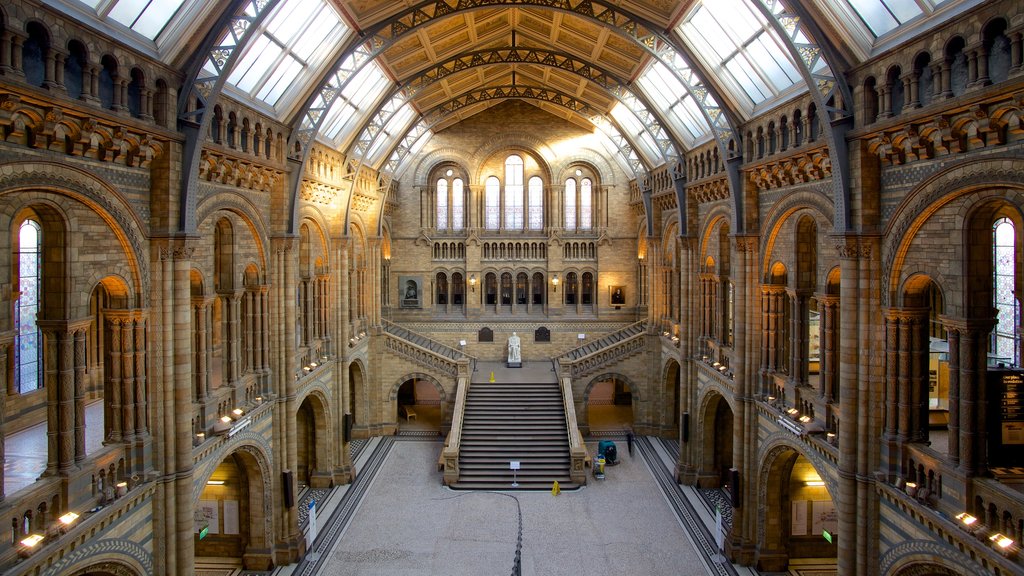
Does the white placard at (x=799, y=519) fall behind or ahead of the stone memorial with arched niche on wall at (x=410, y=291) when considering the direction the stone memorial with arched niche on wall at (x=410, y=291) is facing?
ahead

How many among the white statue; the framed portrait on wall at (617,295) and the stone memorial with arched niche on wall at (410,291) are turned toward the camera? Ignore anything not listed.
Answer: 3

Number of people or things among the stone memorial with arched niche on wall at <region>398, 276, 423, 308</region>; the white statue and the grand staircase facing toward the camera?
3

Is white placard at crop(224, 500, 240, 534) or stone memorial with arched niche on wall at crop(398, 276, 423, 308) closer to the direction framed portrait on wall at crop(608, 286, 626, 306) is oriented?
the white placard

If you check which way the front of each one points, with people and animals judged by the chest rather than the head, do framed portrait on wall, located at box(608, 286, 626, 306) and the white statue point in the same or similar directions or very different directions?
same or similar directions

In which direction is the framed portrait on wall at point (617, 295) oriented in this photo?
toward the camera

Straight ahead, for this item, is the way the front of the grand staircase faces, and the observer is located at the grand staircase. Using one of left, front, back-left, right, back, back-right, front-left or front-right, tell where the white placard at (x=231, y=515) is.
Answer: front-right

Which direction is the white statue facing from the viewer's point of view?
toward the camera

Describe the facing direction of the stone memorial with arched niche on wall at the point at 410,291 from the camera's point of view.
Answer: facing the viewer

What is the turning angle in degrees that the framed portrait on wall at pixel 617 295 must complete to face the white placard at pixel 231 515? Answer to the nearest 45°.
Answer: approximately 45° to its right

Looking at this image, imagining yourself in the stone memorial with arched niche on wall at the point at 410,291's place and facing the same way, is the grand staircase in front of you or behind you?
in front

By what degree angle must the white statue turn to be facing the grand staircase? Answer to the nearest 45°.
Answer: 0° — it already faces it

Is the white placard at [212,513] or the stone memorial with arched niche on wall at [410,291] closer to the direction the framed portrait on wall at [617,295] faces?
the white placard

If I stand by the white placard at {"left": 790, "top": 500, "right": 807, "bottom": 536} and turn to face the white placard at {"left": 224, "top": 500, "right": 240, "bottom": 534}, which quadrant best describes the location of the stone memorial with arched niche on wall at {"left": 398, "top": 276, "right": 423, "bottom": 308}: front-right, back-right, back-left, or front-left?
front-right

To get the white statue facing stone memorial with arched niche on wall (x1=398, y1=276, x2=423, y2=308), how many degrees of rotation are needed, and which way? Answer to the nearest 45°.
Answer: approximately 90° to its right

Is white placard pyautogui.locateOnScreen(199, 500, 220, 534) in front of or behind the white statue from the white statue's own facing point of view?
in front

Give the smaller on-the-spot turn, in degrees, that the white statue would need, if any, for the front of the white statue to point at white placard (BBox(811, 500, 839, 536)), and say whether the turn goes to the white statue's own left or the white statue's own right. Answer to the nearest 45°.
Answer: approximately 45° to the white statue's own left
